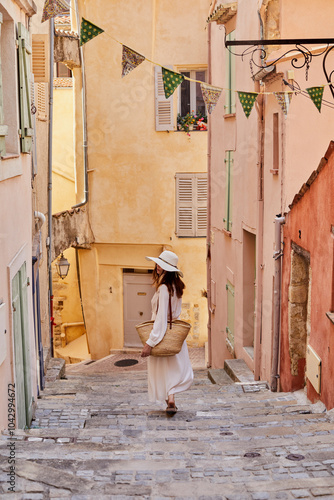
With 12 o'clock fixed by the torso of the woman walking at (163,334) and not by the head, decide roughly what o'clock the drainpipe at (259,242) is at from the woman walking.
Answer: The drainpipe is roughly at 2 o'clock from the woman walking.

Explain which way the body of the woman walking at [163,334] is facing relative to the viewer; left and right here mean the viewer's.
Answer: facing away from the viewer and to the left of the viewer

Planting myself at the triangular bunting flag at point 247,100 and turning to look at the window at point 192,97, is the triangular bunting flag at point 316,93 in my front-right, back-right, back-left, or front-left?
back-right

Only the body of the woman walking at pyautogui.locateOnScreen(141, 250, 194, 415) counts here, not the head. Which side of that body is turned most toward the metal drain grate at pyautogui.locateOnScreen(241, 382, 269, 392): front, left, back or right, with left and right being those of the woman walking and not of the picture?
right
